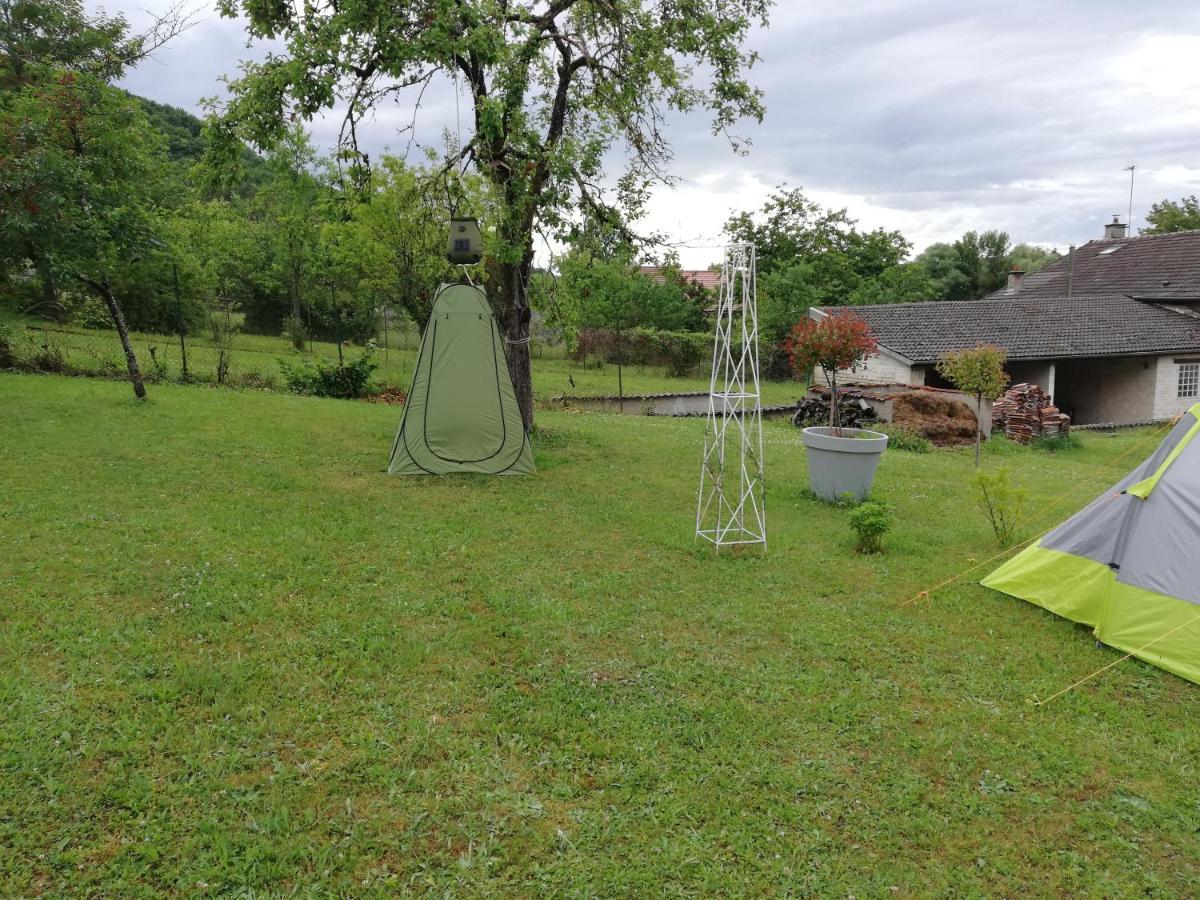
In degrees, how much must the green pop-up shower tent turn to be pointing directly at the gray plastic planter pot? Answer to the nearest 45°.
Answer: approximately 90° to its left

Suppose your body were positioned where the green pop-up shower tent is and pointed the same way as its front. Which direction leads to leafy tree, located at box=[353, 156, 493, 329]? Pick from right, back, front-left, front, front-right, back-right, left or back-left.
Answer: back

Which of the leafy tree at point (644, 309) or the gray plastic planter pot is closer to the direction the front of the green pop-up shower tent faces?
the gray plastic planter pot

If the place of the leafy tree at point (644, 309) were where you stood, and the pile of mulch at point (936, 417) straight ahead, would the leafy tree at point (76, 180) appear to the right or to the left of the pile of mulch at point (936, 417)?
right

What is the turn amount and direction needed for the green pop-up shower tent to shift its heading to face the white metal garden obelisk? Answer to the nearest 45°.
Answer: approximately 45° to its left

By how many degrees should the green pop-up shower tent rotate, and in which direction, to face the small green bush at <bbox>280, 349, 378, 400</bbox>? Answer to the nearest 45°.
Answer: approximately 180°

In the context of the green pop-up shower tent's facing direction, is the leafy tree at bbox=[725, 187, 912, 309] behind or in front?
behind

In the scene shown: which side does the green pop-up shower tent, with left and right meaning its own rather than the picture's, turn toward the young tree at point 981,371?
left

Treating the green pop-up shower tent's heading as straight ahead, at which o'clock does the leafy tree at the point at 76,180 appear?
The leafy tree is roughly at 4 o'clock from the green pop-up shower tent.

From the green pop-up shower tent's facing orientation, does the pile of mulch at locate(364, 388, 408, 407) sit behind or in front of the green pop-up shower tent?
behind

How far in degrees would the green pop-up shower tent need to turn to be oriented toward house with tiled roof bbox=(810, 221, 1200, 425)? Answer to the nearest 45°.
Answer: approximately 135° to its left

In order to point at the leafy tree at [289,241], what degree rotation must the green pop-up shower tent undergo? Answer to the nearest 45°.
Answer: approximately 180°

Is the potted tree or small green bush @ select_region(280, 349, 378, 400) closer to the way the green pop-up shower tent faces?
the potted tree

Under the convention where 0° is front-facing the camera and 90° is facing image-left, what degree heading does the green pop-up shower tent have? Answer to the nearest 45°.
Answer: approximately 0°
